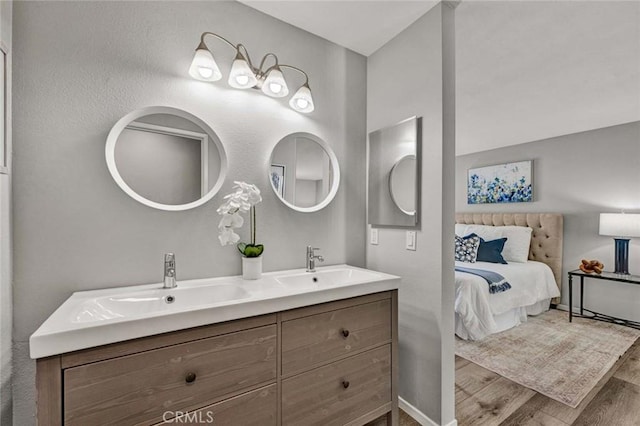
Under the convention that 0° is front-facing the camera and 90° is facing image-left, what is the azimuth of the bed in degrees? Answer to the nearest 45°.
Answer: approximately 45°

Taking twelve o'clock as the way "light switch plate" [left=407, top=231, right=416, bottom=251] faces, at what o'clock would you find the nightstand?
The nightstand is roughly at 6 o'clock from the light switch plate.

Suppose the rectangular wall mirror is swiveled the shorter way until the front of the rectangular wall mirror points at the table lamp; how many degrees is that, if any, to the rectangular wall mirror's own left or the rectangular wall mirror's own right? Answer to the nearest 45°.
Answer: approximately 180°

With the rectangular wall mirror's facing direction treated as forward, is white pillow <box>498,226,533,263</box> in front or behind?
behind

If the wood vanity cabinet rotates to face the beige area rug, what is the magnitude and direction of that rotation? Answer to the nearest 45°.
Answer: approximately 45° to its left

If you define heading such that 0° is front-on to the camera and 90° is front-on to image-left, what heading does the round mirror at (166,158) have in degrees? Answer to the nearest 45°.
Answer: approximately 315°

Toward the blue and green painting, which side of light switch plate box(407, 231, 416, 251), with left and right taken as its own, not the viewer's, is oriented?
back
